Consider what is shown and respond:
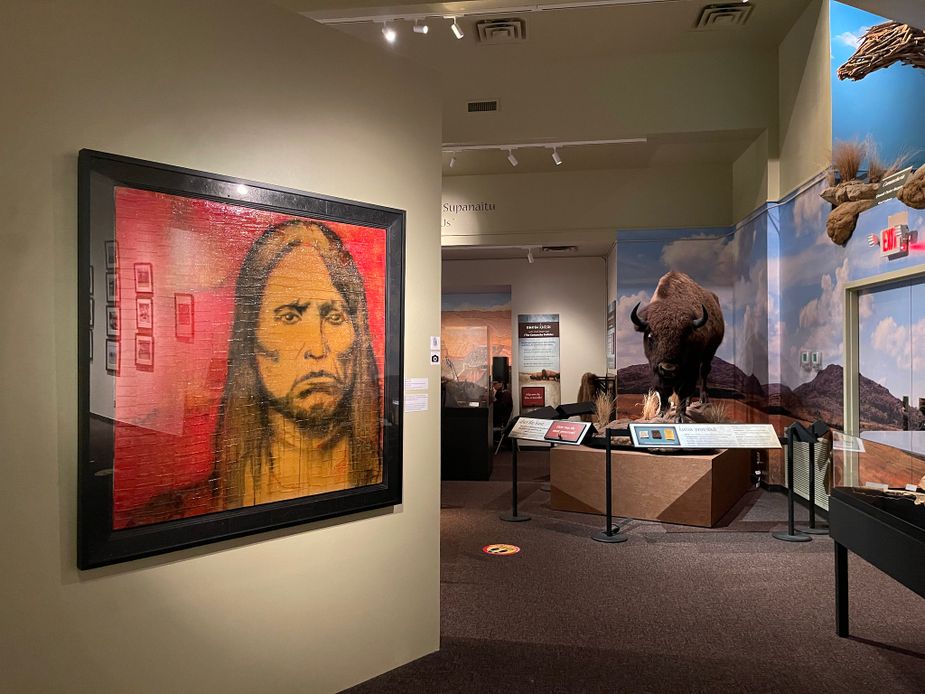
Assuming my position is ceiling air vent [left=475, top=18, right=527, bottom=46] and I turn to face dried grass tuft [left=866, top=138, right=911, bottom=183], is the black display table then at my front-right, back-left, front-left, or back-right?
front-right

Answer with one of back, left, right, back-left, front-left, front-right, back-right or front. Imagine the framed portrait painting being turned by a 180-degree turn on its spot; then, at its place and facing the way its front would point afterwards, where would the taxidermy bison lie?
right

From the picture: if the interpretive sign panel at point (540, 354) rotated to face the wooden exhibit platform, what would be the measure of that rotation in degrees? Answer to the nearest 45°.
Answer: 0° — it already faces it

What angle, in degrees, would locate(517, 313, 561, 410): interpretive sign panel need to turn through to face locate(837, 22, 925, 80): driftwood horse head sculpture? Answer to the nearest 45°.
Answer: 0° — it already faces it

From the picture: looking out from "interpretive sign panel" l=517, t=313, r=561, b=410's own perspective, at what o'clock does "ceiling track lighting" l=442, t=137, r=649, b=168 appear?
The ceiling track lighting is roughly at 12 o'clock from the interpretive sign panel.

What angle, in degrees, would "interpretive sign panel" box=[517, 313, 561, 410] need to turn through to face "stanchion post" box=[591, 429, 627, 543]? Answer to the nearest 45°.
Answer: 0° — it already faces it

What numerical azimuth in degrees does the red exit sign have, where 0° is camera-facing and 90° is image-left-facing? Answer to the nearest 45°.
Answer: approximately 45°

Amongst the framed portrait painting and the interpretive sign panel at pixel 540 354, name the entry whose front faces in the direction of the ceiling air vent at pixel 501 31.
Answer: the interpretive sign panel

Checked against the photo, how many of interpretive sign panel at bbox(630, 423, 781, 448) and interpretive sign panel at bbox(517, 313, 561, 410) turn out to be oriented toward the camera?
2

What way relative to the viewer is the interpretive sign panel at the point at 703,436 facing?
toward the camera

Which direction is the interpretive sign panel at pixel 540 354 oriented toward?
toward the camera

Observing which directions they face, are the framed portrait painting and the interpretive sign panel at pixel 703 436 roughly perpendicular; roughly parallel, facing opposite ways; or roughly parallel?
roughly perpendicular

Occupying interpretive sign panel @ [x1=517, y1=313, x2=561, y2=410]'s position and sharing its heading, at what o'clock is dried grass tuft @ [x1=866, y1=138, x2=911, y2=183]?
The dried grass tuft is roughly at 11 o'clock from the interpretive sign panel.

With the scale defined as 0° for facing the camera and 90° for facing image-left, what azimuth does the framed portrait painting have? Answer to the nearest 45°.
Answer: approximately 315°

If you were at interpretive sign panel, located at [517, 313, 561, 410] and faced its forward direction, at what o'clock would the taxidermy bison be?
The taxidermy bison is roughly at 11 o'clock from the interpretive sign panel.

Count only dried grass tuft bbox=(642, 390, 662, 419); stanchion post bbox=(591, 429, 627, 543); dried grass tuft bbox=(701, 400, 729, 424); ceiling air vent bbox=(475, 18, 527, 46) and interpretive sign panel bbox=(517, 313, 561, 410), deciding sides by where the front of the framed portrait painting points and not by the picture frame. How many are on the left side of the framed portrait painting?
5

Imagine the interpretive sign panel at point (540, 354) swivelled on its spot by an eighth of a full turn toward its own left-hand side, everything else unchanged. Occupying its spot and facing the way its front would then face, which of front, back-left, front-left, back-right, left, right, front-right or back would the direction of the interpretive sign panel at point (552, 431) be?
front-right
